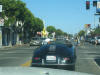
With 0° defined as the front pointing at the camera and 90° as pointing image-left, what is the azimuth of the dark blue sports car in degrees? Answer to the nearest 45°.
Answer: approximately 180°
